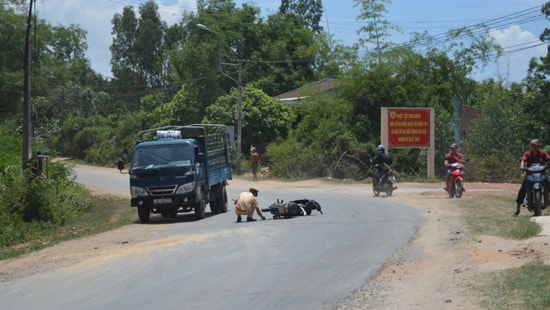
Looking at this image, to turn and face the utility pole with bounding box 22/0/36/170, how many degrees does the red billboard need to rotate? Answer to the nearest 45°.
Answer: approximately 45° to its right

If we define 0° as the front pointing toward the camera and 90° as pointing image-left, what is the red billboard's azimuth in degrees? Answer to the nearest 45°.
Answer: approximately 0°

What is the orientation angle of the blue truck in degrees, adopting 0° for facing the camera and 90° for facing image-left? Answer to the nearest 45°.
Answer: approximately 0°

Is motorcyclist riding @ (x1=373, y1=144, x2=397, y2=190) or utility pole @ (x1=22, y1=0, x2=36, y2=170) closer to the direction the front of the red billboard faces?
the motorcyclist riding

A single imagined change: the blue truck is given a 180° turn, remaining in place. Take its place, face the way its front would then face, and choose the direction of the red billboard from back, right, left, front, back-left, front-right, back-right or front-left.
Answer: front-right

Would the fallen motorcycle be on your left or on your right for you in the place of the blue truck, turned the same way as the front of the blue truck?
on your left

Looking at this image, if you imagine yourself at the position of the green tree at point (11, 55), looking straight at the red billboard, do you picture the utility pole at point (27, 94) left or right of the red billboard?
right

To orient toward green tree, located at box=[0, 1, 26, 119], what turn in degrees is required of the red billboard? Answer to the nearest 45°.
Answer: approximately 90° to its right
